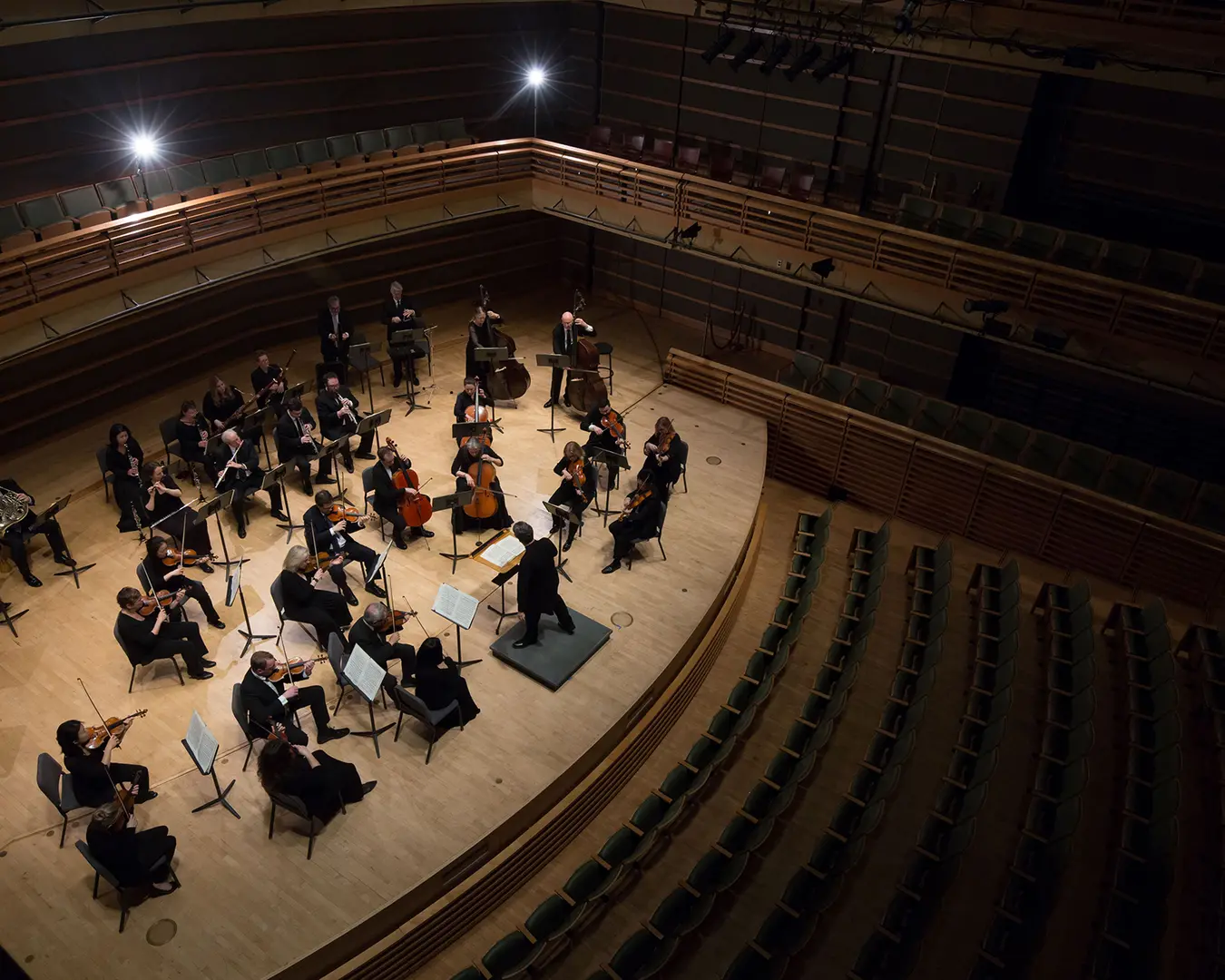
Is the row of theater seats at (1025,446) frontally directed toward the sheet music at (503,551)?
yes

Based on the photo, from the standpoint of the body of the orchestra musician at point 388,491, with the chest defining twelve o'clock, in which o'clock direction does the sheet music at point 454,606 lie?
The sheet music is roughly at 1 o'clock from the orchestra musician.

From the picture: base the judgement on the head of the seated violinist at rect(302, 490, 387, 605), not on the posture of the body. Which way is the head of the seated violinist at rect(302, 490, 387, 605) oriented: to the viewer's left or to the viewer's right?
to the viewer's right

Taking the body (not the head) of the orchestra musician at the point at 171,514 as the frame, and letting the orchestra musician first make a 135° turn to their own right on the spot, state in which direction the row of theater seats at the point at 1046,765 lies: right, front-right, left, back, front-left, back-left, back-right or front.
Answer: back-left

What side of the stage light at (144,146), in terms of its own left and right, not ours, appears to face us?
front

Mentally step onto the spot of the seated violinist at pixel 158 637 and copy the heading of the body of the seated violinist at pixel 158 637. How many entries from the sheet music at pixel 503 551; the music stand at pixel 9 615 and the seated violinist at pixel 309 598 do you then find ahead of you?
2

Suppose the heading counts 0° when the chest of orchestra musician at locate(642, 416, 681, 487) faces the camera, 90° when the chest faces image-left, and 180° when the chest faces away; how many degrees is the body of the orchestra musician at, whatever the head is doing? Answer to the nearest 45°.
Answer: approximately 45°

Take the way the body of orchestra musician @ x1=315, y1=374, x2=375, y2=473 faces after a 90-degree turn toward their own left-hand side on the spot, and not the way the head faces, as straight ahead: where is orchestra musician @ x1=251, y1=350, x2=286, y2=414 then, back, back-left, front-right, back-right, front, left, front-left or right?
left

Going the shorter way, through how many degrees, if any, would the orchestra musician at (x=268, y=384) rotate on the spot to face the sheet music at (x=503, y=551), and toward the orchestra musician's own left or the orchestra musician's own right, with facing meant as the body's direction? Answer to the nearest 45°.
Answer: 0° — they already face it

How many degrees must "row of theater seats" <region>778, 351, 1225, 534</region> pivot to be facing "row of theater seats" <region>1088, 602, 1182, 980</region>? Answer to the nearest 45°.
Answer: approximately 45° to its left

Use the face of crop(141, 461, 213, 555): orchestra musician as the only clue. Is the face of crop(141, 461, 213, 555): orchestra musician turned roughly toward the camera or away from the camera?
toward the camera

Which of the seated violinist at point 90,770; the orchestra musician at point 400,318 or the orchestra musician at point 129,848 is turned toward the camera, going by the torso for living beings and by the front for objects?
the orchestra musician at point 400,318

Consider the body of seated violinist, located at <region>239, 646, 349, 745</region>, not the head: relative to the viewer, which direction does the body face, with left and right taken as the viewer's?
facing to the right of the viewer

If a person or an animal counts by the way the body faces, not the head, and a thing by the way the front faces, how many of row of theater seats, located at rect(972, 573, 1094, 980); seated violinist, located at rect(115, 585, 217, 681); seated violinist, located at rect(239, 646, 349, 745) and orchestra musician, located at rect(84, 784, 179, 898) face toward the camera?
0

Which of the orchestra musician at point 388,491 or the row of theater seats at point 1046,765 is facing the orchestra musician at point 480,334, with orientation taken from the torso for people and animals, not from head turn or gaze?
the row of theater seats

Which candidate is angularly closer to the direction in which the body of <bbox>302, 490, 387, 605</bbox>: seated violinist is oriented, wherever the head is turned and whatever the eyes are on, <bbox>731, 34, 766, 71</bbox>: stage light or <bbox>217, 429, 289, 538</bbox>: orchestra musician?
the stage light

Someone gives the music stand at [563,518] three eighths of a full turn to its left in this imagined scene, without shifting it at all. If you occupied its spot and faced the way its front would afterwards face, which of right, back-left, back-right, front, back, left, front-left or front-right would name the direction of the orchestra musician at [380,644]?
front-left

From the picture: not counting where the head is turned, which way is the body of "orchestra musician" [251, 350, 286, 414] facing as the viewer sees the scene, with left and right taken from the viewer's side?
facing the viewer and to the right of the viewer

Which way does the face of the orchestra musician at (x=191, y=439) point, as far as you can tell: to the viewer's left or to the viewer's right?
to the viewer's right

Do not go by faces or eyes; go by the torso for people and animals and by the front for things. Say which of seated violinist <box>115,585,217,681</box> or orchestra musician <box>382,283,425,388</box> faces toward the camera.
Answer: the orchestra musician

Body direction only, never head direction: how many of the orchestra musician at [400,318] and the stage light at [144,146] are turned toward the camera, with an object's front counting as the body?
2
